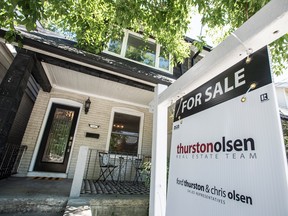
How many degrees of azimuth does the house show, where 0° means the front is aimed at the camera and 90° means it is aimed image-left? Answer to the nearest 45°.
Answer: approximately 315°

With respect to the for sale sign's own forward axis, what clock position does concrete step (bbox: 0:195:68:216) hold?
The concrete step is roughly at 2 o'clock from the for sale sign.

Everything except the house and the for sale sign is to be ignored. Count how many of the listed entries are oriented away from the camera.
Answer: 0

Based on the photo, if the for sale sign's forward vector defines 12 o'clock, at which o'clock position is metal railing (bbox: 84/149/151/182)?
The metal railing is roughly at 3 o'clock from the for sale sign.

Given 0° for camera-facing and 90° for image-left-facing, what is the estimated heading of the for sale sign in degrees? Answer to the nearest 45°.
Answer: approximately 45°
